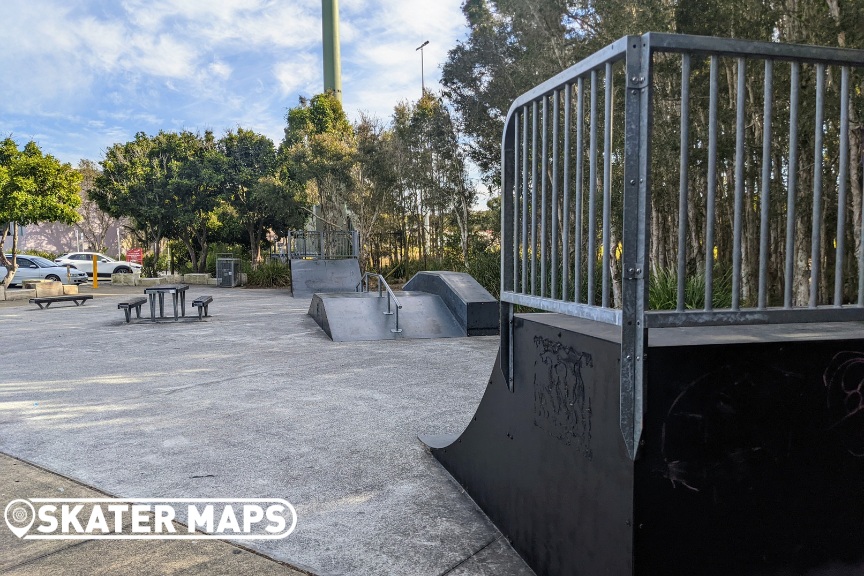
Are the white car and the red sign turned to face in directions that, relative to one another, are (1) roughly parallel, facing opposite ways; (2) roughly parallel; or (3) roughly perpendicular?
roughly perpendicular

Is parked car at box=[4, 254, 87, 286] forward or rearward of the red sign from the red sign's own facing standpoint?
forward

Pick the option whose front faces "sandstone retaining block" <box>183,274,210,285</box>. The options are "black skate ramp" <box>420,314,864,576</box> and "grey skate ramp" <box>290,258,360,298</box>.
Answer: "black skate ramp" <box>420,314,864,576</box>

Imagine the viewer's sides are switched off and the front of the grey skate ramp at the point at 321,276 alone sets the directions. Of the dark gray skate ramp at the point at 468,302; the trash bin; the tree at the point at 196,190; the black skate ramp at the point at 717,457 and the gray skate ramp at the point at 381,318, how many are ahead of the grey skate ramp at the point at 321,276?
3

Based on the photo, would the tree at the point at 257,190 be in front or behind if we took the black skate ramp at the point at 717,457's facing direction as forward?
in front

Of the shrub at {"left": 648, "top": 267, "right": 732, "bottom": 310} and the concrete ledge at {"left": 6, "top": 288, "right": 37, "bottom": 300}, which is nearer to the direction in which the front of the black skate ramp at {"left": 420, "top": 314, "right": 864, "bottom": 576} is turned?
the concrete ledge

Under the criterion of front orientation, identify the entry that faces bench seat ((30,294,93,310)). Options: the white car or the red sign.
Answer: the red sign

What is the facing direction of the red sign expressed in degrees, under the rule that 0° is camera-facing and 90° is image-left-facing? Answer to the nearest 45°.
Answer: approximately 0°

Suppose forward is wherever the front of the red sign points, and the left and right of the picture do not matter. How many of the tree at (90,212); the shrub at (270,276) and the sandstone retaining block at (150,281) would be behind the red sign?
1

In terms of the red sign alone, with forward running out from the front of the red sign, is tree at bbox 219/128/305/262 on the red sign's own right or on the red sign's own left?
on the red sign's own left

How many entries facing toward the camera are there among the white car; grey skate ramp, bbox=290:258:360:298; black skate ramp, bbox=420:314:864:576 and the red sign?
2
